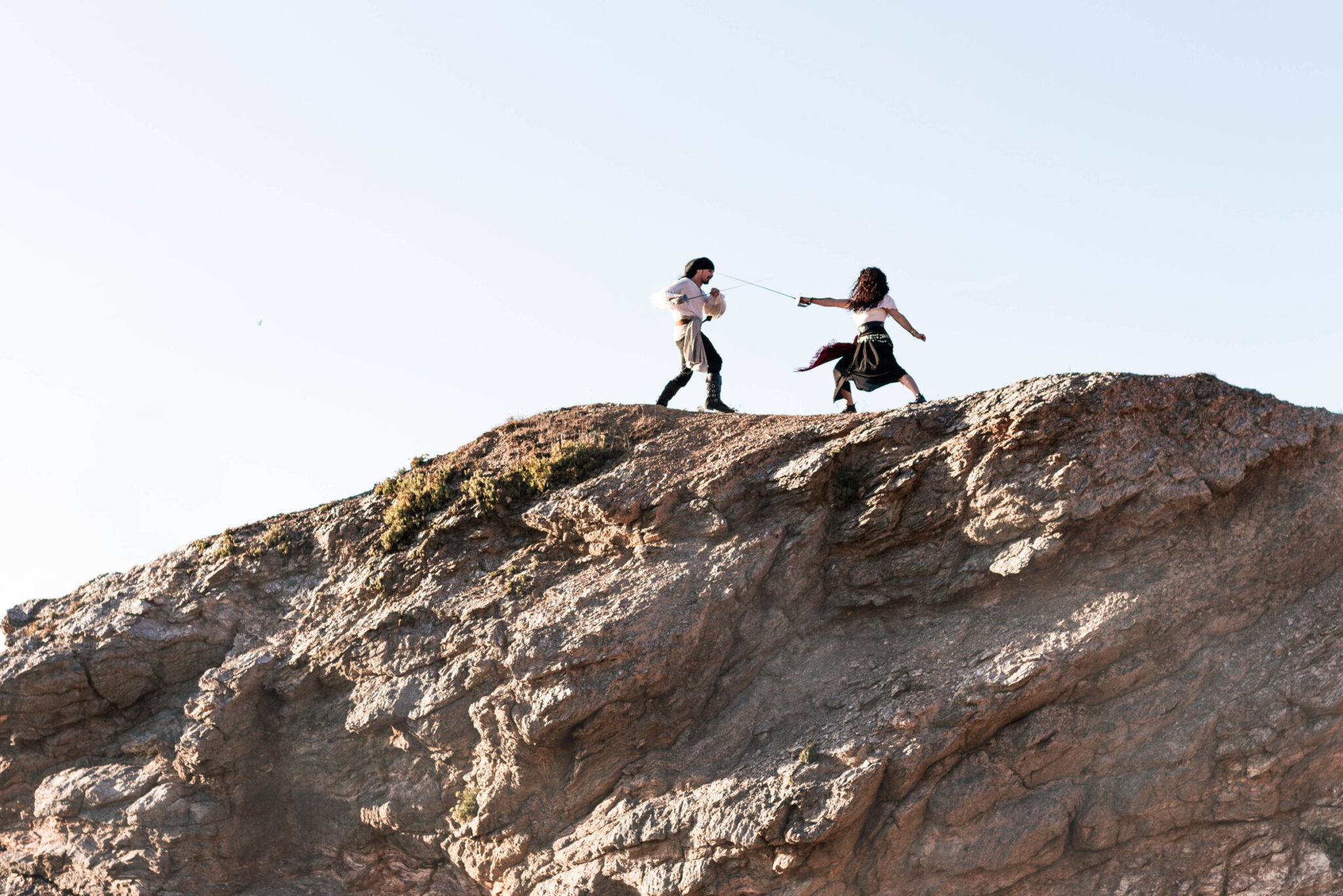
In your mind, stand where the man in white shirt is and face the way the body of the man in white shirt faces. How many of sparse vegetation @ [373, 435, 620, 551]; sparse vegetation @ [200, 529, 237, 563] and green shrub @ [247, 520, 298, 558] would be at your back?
3

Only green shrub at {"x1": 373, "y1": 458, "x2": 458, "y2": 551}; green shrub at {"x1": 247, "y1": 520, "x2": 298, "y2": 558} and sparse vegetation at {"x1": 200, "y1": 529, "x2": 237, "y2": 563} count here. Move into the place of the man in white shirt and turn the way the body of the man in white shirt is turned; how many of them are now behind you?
3

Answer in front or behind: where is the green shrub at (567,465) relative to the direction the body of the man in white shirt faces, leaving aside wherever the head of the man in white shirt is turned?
behind

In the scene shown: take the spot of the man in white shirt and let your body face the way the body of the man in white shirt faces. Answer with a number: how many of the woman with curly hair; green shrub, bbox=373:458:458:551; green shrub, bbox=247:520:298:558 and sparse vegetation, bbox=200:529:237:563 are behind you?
3

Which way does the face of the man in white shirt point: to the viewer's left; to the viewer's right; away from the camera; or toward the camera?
to the viewer's right

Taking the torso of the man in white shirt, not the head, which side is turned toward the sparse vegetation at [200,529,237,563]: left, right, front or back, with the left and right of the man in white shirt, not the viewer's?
back

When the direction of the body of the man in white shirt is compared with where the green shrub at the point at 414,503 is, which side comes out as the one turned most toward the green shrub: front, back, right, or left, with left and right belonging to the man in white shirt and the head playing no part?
back

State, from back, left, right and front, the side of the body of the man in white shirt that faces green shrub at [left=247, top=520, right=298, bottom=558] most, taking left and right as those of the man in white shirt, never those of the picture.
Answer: back

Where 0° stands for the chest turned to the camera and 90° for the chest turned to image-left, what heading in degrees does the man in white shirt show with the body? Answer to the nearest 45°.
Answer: approximately 270°

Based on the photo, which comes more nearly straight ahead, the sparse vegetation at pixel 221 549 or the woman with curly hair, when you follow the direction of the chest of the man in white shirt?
the woman with curly hair
